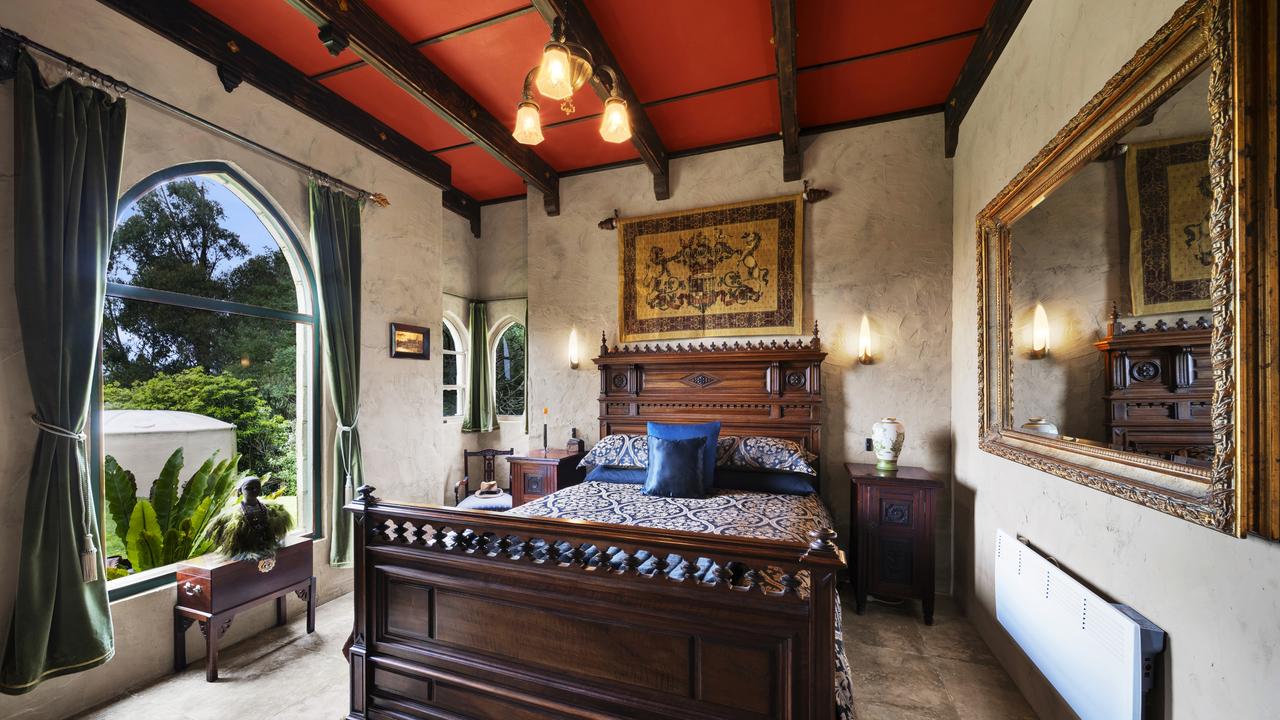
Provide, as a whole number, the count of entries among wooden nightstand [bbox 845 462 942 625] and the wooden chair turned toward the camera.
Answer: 2

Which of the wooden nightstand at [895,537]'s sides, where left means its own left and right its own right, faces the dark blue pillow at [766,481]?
right

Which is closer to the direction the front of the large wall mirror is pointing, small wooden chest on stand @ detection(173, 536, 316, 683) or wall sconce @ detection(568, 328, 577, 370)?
the small wooden chest on stand

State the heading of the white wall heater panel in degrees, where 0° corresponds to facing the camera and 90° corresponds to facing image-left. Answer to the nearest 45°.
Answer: approximately 45°

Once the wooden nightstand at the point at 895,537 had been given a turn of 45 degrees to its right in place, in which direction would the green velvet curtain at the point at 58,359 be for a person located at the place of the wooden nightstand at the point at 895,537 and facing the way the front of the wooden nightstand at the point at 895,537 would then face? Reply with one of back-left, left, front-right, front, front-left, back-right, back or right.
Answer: front

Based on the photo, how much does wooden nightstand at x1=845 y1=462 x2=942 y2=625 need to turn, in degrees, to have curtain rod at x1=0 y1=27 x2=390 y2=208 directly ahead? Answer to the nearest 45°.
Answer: approximately 45° to its right

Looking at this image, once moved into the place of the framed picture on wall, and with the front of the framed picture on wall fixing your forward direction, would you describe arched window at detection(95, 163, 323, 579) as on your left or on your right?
on your right

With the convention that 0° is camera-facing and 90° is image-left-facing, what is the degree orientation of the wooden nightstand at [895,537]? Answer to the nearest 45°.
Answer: approximately 0°
